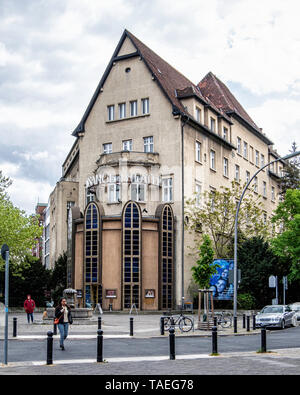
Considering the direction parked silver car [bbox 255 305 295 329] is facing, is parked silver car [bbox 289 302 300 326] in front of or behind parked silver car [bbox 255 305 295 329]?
behind

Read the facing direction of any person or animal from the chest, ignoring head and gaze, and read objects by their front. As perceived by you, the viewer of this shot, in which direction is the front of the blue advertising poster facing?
facing the viewer

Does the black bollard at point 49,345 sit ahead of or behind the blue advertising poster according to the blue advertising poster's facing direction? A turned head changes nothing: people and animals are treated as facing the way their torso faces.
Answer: ahead

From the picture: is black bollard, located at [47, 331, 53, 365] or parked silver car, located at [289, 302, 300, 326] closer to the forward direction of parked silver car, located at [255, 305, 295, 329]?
the black bollard

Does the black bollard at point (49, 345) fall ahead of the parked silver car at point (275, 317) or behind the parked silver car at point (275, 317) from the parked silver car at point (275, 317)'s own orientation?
ahead

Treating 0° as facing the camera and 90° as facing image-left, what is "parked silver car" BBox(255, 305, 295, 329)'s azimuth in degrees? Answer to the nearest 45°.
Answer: approximately 45°
